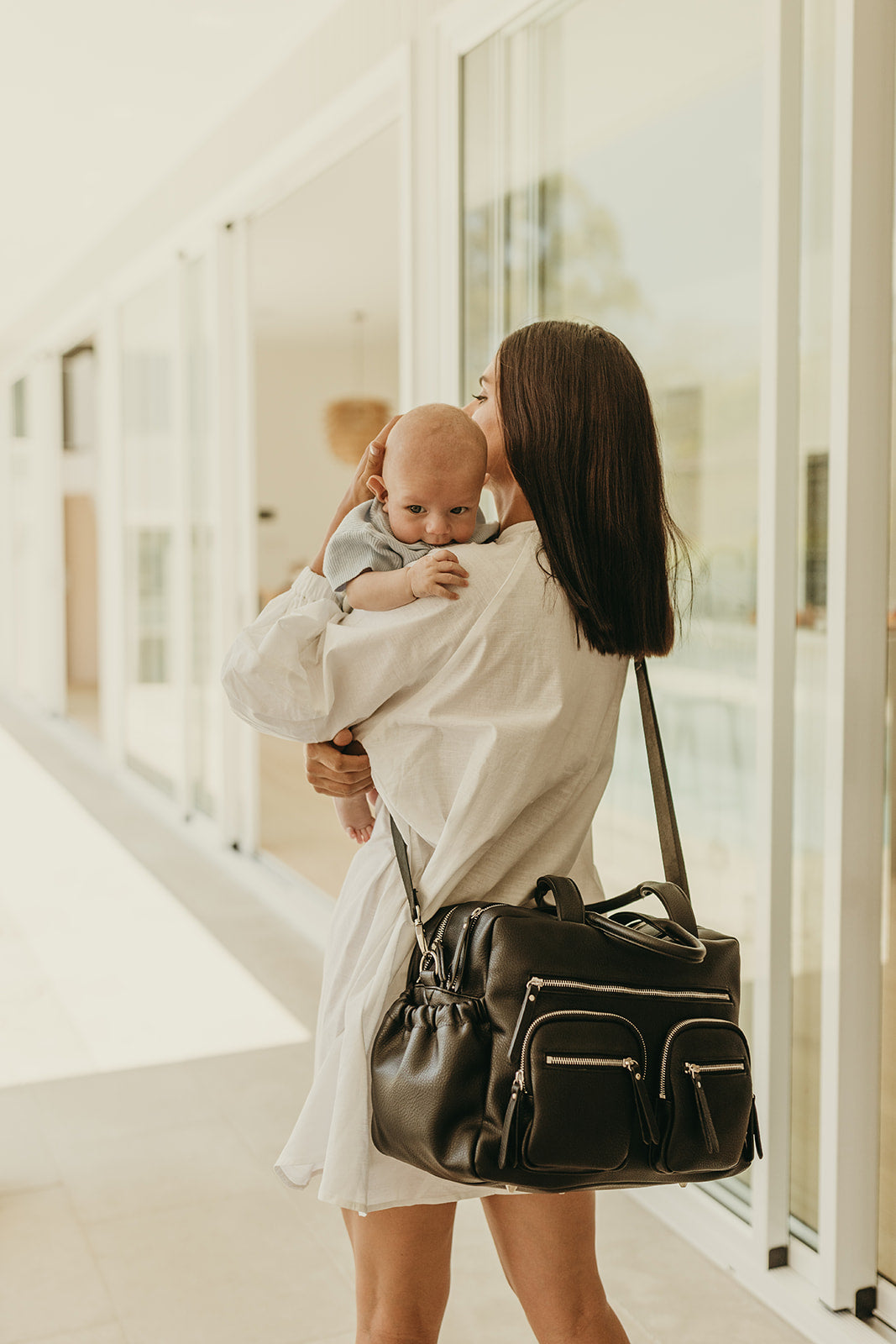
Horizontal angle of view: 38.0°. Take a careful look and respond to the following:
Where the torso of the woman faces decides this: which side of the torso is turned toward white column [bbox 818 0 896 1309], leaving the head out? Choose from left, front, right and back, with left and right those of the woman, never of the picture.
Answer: right

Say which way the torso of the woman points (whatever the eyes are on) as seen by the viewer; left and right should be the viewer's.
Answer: facing away from the viewer and to the left of the viewer

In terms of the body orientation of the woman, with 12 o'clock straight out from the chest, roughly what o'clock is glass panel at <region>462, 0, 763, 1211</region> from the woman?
The glass panel is roughly at 2 o'clock from the woman.

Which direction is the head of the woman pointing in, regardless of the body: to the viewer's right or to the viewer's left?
to the viewer's left

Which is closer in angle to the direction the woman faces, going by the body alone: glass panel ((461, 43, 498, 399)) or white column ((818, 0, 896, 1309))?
the glass panel
